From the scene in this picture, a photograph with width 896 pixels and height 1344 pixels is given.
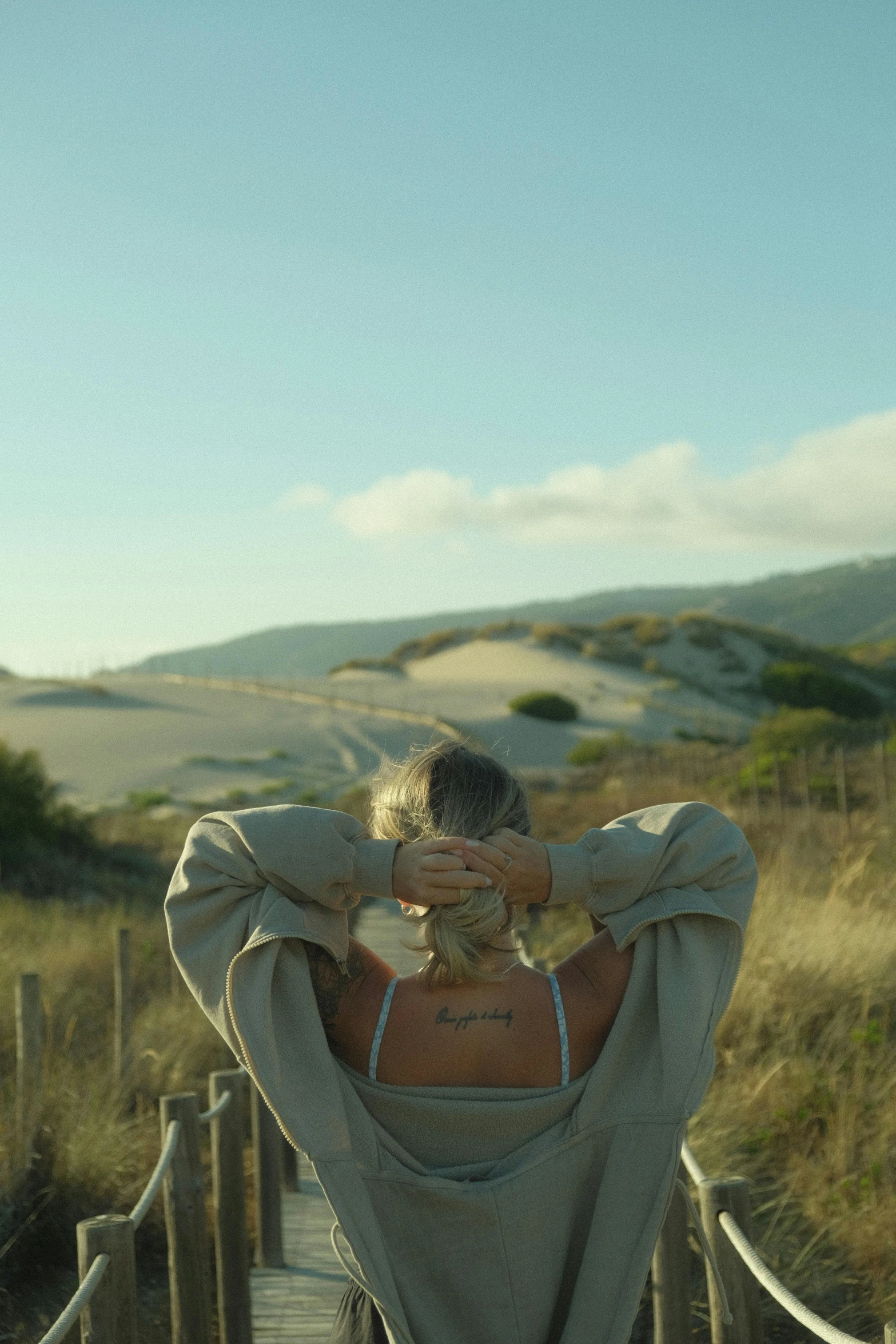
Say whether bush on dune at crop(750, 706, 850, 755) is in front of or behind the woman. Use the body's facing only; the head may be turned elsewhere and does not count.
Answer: in front

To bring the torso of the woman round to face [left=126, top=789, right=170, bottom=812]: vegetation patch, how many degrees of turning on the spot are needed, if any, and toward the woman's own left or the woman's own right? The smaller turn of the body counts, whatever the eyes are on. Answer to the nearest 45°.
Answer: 0° — they already face it

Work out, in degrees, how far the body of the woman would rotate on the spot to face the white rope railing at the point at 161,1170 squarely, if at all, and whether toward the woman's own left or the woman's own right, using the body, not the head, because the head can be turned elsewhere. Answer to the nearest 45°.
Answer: approximately 45° to the woman's own left

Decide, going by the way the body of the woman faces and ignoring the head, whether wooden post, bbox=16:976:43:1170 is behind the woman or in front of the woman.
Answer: in front

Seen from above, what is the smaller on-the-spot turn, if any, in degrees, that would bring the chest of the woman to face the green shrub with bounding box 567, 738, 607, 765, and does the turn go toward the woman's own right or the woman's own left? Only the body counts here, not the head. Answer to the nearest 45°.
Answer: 0° — they already face it

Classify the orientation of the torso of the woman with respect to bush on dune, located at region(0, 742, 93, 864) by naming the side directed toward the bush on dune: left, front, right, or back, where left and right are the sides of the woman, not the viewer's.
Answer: front

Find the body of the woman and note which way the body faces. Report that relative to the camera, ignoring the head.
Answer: away from the camera

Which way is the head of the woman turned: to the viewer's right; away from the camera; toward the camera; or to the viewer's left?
away from the camera

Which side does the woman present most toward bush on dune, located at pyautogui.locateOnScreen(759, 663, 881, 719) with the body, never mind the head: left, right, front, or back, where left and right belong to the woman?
front
